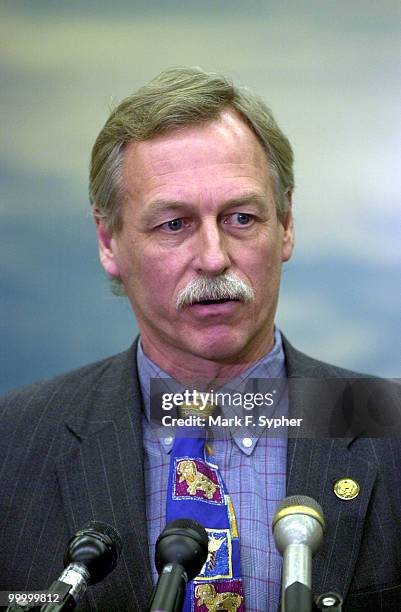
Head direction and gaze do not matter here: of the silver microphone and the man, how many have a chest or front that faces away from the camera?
1

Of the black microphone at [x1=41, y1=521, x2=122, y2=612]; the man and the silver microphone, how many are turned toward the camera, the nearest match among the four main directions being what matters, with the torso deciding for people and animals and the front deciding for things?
1

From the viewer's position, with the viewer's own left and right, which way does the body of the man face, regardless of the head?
facing the viewer

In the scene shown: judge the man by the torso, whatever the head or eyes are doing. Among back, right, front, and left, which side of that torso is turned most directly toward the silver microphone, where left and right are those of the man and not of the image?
front

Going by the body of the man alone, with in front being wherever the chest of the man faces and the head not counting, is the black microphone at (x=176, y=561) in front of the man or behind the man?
in front

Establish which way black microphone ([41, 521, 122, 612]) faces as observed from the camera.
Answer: facing away from the viewer and to the right of the viewer

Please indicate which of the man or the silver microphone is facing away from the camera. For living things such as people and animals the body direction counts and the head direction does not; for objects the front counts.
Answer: the silver microphone

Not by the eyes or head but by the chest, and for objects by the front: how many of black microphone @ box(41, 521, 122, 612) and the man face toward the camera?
1

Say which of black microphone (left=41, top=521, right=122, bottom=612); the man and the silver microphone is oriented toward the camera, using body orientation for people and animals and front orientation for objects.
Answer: the man

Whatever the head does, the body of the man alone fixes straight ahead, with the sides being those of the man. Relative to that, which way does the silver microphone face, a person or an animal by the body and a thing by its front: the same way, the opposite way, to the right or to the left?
the opposite way

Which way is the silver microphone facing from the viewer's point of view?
away from the camera
